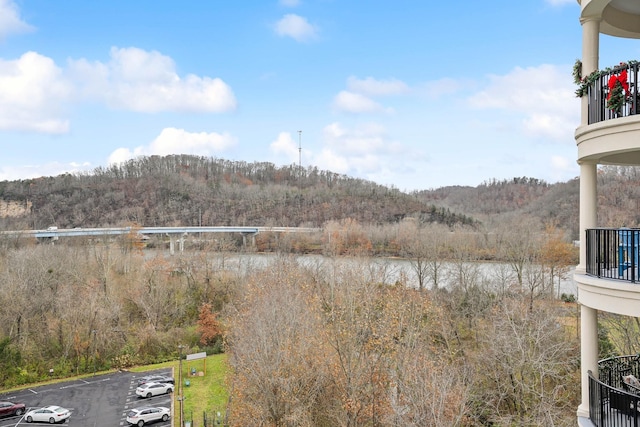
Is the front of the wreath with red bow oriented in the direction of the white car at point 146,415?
no

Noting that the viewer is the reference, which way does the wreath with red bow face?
facing the viewer and to the left of the viewer

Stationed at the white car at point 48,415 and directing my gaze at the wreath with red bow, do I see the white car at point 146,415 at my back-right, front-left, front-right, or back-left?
front-left

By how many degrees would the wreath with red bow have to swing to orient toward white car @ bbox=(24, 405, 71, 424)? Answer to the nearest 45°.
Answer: approximately 45° to its right

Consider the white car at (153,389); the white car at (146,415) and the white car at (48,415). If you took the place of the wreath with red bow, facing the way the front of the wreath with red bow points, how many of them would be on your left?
0

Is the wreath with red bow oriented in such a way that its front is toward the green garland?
no

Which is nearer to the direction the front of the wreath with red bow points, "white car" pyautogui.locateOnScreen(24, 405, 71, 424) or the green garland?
the white car

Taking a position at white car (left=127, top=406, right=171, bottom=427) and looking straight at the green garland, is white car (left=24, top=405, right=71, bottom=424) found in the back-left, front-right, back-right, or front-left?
back-right

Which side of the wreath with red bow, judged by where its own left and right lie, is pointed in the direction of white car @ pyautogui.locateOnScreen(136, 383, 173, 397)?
right
